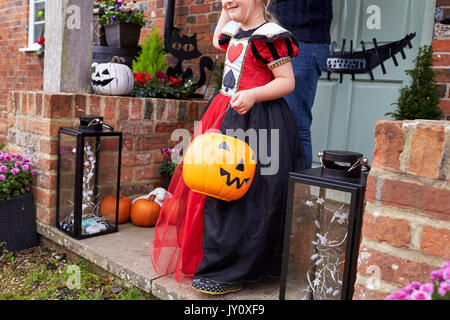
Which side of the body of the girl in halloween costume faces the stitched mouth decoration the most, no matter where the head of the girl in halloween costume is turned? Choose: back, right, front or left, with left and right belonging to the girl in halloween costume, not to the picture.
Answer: back

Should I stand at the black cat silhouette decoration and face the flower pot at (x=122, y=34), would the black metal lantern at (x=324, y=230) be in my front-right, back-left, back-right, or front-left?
back-left

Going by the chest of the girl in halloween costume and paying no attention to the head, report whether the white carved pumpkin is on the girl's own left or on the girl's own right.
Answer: on the girl's own right

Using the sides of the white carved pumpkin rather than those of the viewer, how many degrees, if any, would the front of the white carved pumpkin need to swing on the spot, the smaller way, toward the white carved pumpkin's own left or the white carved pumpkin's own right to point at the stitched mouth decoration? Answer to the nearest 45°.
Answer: approximately 135° to the white carved pumpkin's own left

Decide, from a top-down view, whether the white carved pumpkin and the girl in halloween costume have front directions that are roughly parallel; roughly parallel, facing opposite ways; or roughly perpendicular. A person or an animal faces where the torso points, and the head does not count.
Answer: roughly parallel

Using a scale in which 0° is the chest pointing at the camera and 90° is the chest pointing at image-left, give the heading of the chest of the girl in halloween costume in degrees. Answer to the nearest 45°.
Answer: approximately 45°

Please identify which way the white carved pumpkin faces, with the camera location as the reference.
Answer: facing the viewer and to the left of the viewer

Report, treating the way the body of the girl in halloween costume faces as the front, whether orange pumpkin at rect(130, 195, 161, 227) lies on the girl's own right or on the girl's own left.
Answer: on the girl's own right

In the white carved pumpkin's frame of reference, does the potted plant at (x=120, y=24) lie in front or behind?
behind

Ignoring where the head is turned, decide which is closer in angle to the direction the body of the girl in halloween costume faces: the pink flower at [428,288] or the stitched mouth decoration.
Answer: the pink flower

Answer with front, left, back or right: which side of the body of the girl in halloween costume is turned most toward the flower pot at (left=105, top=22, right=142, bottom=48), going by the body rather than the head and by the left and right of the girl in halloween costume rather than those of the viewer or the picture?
right

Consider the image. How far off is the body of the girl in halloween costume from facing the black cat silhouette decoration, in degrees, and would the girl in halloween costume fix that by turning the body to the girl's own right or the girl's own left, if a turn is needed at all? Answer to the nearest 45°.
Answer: approximately 135° to the girl's own right
